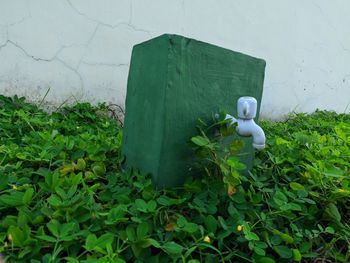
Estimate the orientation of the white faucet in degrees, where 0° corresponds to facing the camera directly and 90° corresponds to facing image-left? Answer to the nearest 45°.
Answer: approximately 315°
